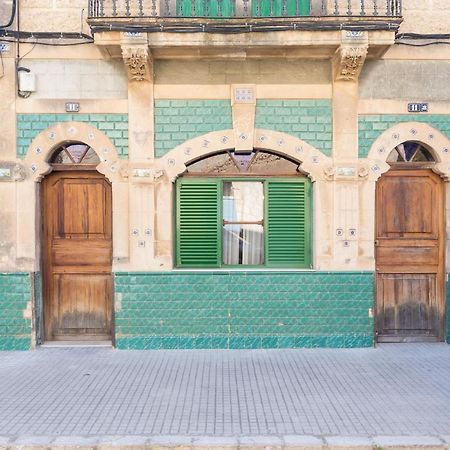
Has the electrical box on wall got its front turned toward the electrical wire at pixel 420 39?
no

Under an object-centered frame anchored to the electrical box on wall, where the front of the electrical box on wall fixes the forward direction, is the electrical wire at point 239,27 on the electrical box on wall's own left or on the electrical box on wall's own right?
on the electrical box on wall's own left

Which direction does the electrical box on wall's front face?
toward the camera
